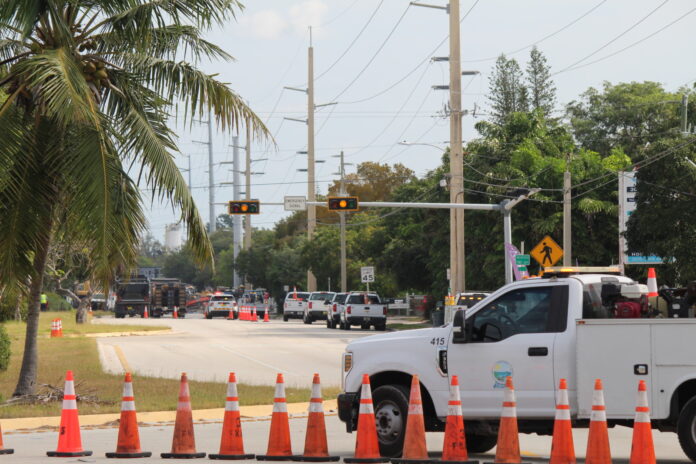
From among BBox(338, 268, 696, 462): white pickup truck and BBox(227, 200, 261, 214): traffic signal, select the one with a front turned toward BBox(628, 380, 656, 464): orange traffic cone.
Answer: the traffic signal

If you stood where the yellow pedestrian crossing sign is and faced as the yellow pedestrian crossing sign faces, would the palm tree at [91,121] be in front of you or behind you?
in front

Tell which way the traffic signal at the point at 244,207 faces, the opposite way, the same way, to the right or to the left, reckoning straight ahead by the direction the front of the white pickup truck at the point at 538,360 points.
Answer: to the left

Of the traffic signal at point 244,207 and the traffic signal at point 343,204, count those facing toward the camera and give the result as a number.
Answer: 2

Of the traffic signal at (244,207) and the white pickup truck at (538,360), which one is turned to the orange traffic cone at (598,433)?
the traffic signal

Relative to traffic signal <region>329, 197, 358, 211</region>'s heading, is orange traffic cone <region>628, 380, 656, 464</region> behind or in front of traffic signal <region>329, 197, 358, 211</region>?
in front

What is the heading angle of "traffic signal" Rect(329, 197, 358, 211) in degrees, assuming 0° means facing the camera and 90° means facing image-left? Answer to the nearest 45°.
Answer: approximately 0°

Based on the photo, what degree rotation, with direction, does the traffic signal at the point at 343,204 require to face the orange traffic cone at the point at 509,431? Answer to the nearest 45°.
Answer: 0° — it already faces it

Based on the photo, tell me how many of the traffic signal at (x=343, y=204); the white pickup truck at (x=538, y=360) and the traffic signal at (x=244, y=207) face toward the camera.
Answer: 2

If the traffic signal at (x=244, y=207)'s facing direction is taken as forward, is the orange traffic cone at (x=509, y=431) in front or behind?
in front

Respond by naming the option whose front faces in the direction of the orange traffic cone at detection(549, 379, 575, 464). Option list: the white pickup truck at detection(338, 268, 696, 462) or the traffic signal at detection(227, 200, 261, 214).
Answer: the traffic signal

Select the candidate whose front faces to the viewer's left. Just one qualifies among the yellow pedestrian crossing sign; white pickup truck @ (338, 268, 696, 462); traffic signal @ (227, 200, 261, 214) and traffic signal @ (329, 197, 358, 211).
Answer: the white pickup truck
